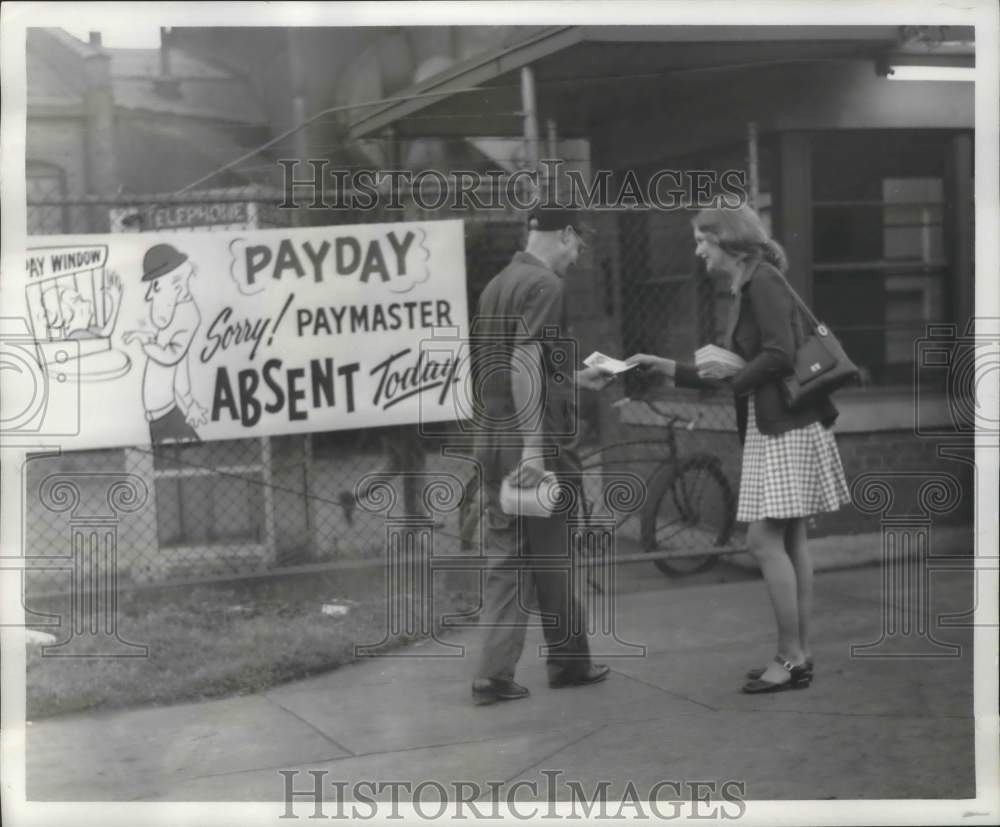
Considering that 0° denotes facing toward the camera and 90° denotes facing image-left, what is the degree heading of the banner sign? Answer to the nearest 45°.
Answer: approximately 0°

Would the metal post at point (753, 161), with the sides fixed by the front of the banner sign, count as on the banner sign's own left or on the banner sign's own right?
on the banner sign's own left

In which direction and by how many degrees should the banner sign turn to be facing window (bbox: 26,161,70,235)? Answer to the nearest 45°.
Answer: approximately 180°

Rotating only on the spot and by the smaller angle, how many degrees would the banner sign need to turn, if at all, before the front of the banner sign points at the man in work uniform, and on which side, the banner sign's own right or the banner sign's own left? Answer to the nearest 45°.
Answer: approximately 45° to the banner sign's own left

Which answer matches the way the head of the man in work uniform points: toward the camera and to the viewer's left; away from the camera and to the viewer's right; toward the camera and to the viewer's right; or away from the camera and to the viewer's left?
away from the camera and to the viewer's right

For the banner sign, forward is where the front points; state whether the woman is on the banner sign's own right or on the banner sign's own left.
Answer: on the banner sign's own left

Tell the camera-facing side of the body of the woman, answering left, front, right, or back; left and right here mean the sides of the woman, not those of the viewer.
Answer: left

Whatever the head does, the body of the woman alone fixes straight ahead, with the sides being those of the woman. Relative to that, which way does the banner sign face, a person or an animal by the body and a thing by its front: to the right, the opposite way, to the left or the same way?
to the left

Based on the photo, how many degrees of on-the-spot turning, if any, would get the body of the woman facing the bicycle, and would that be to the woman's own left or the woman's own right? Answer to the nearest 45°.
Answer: approximately 90° to the woman's own right

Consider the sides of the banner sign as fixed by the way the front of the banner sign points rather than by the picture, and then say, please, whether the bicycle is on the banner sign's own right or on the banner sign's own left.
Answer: on the banner sign's own left

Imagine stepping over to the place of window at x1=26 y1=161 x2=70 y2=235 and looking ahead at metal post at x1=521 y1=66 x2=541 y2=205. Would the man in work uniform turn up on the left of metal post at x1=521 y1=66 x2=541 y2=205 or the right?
right

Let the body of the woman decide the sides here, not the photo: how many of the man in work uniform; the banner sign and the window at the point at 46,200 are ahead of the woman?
3

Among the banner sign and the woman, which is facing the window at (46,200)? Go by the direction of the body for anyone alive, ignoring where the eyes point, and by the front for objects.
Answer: the woman
